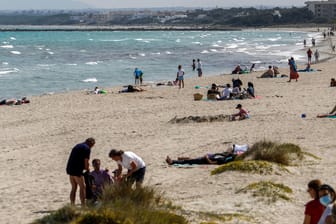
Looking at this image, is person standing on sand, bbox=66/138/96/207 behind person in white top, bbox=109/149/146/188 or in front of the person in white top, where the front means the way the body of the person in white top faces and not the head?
in front

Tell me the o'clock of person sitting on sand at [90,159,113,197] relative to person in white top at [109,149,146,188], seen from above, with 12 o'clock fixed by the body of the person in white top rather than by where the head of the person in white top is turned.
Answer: The person sitting on sand is roughly at 1 o'clock from the person in white top.

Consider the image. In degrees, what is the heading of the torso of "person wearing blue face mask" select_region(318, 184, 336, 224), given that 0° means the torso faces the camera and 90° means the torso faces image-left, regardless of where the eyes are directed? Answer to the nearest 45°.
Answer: approximately 45°

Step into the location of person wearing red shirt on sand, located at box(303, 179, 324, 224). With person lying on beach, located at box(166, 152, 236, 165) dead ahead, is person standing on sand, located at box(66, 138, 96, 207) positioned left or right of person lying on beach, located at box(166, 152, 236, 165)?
left

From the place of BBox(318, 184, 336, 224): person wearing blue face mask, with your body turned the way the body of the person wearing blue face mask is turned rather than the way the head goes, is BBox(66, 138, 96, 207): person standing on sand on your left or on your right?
on your right

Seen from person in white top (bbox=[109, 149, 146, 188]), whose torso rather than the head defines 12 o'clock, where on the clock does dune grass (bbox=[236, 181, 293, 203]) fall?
The dune grass is roughly at 6 o'clock from the person in white top.

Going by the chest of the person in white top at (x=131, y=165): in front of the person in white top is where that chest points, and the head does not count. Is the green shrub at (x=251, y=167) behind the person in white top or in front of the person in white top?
behind

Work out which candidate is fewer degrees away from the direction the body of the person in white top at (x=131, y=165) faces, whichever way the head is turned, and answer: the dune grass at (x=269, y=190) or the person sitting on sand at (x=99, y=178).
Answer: the person sitting on sand

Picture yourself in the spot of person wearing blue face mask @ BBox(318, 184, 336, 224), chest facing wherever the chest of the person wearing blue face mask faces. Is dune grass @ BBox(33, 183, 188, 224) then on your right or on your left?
on your right

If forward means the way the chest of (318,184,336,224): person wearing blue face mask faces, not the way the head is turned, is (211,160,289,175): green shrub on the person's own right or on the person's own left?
on the person's own right

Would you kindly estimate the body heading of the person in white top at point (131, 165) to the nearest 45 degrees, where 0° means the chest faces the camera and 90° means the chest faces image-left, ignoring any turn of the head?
approximately 90°

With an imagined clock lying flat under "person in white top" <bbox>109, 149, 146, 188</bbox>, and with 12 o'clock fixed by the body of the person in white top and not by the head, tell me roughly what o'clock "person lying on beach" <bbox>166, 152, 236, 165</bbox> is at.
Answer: The person lying on beach is roughly at 4 o'clock from the person in white top.
